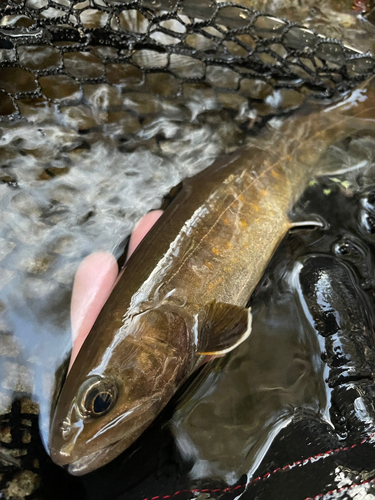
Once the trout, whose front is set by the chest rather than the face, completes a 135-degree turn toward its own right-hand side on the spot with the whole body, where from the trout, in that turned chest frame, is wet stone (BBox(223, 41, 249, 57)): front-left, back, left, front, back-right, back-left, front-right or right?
front

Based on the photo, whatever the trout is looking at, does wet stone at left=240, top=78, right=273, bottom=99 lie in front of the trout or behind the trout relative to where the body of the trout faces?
behind

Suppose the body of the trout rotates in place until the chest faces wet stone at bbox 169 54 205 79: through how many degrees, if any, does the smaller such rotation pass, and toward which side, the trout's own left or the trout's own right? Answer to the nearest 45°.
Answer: approximately 135° to the trout's own right

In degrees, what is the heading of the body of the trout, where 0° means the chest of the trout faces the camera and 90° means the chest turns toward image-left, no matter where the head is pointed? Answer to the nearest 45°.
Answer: approximately 45°

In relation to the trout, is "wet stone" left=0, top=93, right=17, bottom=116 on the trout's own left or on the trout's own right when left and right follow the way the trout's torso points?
on the trout's own right

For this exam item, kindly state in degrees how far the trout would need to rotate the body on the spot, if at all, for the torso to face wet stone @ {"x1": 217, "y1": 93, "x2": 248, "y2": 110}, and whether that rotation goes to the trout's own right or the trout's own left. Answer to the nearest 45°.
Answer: approximately 135° to the trout's own right

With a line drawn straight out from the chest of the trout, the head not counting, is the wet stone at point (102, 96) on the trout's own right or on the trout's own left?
on the trout's own right

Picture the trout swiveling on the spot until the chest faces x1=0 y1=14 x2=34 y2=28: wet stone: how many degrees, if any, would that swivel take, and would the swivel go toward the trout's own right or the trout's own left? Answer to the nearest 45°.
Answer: approximately 90° to the trout's own right

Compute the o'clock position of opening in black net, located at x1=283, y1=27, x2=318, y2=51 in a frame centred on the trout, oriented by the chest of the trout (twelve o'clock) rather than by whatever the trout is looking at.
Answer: The opening in black net is roughly at 5 o'clock from the trout.

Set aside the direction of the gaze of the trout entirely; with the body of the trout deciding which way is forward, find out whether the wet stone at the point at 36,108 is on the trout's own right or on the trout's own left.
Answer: on the trout's own right

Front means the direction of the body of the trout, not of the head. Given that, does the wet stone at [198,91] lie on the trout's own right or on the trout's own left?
on the trout's own right

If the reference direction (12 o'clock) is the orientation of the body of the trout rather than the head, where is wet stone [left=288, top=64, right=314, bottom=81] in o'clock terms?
The wet stone is roughly at 5 o'clock from the trout.
